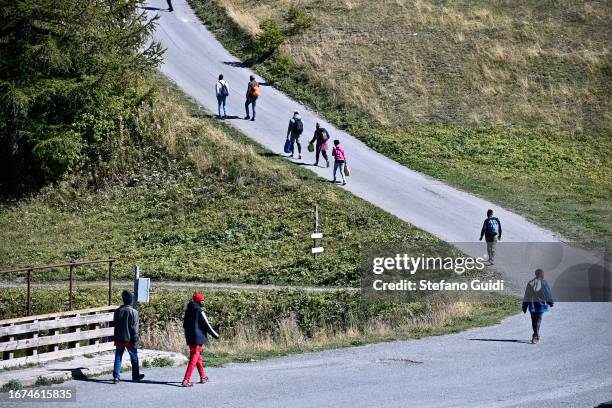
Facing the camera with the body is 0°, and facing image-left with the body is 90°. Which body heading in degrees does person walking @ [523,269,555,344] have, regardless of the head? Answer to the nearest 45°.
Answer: approximately 180°

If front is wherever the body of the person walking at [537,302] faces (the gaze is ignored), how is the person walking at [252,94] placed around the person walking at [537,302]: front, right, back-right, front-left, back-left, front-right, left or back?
front-left

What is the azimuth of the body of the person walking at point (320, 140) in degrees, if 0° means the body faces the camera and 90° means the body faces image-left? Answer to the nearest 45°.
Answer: approximately 135°

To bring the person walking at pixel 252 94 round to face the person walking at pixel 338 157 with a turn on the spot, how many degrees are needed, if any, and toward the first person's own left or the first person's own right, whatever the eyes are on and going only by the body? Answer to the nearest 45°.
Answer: approximately 180°

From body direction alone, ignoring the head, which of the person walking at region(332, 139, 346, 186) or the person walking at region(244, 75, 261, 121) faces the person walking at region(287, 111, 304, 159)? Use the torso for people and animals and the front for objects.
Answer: the person walking at region(332, 139, 346, 186)

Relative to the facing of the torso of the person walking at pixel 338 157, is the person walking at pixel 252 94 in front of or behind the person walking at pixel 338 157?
in front

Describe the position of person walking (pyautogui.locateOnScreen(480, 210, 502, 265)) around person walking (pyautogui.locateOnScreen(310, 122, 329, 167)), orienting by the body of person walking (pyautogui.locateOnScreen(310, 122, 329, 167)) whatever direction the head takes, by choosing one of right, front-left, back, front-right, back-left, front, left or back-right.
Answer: back

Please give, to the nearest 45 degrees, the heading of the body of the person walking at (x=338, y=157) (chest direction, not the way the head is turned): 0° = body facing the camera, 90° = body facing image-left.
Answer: approximately 135°

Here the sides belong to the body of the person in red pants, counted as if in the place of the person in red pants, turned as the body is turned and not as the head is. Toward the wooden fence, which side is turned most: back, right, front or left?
left

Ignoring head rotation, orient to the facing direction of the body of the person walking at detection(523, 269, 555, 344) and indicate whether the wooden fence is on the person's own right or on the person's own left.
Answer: on the person's own left

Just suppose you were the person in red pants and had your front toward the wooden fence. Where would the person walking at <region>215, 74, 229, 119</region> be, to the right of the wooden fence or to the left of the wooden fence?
right
